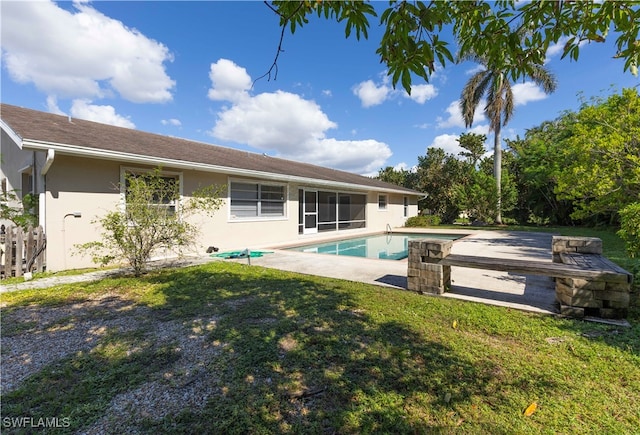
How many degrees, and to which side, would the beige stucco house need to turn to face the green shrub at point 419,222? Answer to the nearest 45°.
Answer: approximately 90° to its right

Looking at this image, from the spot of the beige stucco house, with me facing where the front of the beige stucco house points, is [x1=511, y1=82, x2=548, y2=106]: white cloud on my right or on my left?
on my right

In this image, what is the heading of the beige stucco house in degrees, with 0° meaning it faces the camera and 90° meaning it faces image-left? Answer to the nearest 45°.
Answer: approximately 135°

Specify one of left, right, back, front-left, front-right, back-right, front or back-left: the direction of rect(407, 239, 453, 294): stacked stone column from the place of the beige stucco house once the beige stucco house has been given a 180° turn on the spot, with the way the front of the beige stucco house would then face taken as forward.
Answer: front

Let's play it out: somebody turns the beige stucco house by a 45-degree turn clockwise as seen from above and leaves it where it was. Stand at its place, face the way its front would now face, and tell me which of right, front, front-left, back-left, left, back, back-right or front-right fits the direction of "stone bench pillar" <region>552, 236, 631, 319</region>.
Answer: back-right
